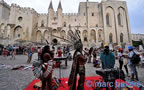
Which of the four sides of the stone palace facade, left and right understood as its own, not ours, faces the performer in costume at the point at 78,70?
front

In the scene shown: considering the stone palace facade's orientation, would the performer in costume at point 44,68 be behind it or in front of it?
in front

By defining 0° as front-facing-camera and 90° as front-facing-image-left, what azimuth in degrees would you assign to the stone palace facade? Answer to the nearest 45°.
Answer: approximately 0°
